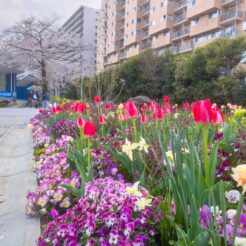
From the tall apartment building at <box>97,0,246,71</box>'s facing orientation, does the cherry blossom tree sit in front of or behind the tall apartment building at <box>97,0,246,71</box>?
in front

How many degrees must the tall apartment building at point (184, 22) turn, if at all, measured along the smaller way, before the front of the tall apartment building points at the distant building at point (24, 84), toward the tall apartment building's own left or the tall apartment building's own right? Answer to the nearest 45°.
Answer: approximately 45° to the tall apartment building's own right

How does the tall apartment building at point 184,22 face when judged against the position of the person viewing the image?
facing the viewer and to the left of the viewer

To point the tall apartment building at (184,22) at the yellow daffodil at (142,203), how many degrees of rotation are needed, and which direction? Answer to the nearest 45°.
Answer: approximately 45° to its left

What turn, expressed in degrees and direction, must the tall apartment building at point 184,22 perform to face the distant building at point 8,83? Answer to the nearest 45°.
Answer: approximately 45° to its right
